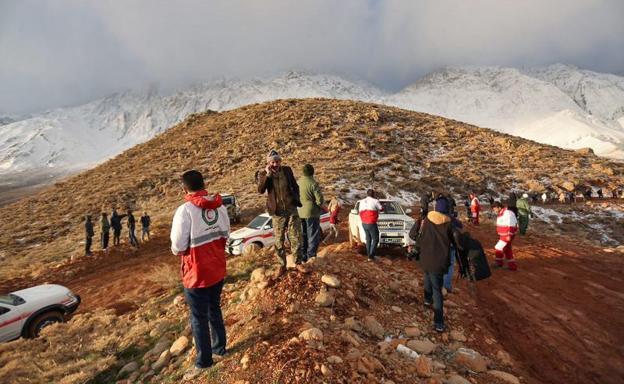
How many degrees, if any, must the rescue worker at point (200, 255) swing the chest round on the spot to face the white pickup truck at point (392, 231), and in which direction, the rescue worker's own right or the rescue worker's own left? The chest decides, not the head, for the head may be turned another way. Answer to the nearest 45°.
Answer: approximately 90° to the rescue worker's own right

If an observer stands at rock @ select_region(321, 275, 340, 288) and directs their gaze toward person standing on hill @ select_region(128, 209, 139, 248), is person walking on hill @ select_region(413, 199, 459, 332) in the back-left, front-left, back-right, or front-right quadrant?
back-right

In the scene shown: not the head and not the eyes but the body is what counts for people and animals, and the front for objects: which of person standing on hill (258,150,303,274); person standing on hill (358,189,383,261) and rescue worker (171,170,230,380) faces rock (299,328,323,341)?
person standing on hill (258,150,303,274)

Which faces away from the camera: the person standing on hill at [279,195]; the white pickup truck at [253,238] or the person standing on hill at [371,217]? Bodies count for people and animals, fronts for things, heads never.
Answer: the person standing on hill at [371,217]

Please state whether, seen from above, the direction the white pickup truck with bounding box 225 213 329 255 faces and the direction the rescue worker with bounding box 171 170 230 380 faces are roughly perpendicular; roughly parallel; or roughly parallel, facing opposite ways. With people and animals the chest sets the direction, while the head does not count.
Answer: roughly perpendicular

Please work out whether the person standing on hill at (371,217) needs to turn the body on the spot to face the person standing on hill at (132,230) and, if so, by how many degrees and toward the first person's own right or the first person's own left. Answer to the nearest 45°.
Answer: approximately 45° to the first person's own left

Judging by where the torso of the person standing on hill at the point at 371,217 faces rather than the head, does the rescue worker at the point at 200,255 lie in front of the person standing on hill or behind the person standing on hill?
behind

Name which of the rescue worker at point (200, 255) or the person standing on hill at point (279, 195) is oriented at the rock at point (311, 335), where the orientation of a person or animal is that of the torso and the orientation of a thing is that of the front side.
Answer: the person standing on hill

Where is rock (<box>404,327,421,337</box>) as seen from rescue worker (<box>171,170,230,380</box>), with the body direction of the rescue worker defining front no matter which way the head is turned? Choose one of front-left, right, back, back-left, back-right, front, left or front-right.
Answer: back-right

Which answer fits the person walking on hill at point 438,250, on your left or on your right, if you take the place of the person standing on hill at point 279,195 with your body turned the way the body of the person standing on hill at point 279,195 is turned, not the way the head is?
on your left

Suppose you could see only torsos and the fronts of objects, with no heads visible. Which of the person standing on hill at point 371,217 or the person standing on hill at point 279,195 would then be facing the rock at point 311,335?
the person standing on hill at point 279,195

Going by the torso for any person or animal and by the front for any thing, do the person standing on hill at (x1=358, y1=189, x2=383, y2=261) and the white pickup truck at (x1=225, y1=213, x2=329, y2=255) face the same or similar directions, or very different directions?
very different directions

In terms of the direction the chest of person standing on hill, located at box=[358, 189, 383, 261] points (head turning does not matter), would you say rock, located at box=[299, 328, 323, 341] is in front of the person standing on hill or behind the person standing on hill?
behind

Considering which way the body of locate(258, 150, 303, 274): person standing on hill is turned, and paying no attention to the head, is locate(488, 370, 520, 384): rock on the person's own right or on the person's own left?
on the person's own left
